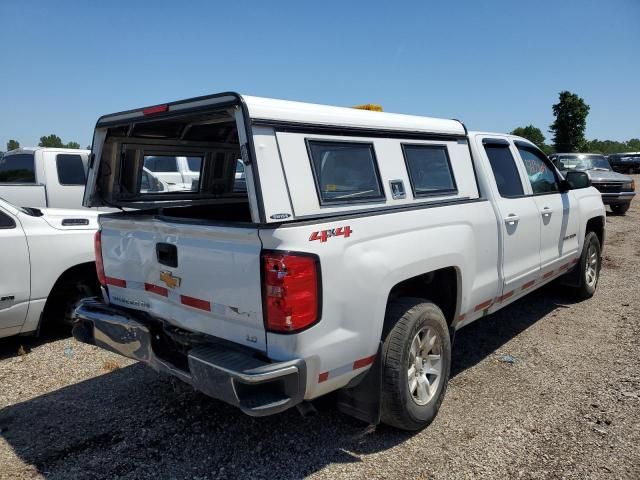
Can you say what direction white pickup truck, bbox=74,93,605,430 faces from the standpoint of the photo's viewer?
facing away from the viewer and to the right of the viewer

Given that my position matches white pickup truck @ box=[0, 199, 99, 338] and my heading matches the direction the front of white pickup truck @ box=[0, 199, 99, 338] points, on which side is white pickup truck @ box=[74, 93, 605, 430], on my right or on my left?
on my right

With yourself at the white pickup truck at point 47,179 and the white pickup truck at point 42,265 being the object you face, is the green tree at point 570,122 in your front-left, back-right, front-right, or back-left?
back-left

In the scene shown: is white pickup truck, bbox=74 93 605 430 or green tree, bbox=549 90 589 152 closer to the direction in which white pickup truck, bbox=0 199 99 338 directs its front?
the green tree

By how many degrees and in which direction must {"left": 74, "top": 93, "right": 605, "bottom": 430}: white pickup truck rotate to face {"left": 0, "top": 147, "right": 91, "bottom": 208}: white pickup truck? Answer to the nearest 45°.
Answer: approximately 90° to its left

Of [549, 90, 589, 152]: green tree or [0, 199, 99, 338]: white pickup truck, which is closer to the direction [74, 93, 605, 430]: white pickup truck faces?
the green tree

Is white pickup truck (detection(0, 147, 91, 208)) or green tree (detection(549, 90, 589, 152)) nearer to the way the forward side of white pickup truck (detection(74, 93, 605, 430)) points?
the green tree

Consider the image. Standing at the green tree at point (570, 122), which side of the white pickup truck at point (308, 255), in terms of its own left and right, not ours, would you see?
front
